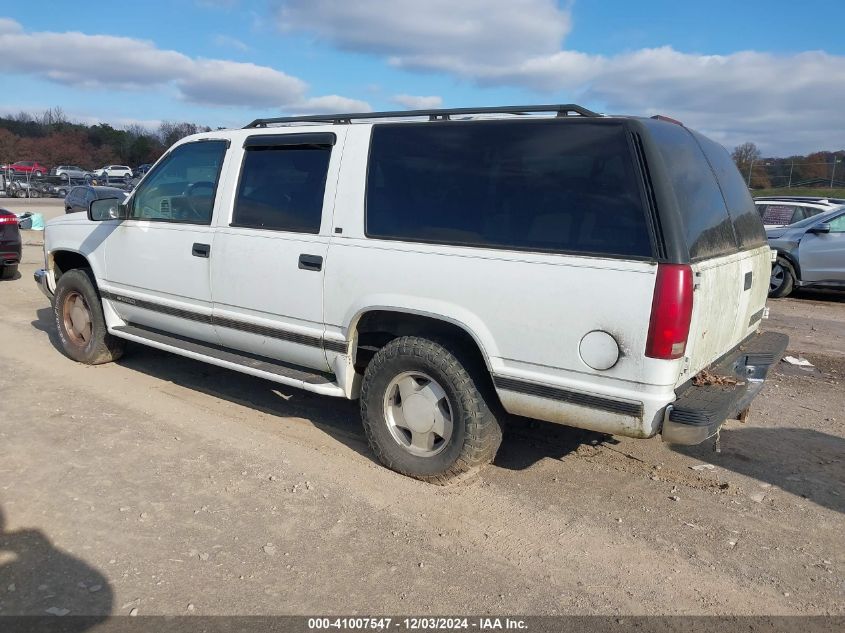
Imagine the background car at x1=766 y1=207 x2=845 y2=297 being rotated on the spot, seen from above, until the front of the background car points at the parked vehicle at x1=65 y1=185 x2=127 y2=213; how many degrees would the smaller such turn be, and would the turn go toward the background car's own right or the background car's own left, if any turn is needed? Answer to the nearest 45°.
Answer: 0° — it already faces it

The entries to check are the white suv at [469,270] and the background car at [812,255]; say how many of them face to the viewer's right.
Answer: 0

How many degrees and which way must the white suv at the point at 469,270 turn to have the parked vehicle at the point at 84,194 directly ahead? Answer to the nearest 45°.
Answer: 0° — it already faces it

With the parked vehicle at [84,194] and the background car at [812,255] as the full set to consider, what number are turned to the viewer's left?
1

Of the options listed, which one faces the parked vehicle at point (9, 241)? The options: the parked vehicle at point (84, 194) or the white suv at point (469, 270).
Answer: the white suv

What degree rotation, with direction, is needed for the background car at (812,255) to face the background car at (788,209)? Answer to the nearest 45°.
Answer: approximately 90° to its right

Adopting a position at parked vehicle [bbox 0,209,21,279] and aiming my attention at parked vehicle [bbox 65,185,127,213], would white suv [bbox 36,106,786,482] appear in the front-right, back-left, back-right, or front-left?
back-right

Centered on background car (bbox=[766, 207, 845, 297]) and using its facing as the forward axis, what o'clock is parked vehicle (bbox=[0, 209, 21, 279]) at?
The parked vehicle is roughly at 11 o'clock from the background car.

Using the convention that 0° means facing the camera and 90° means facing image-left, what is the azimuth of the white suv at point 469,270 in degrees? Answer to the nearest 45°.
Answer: approximately 135°
